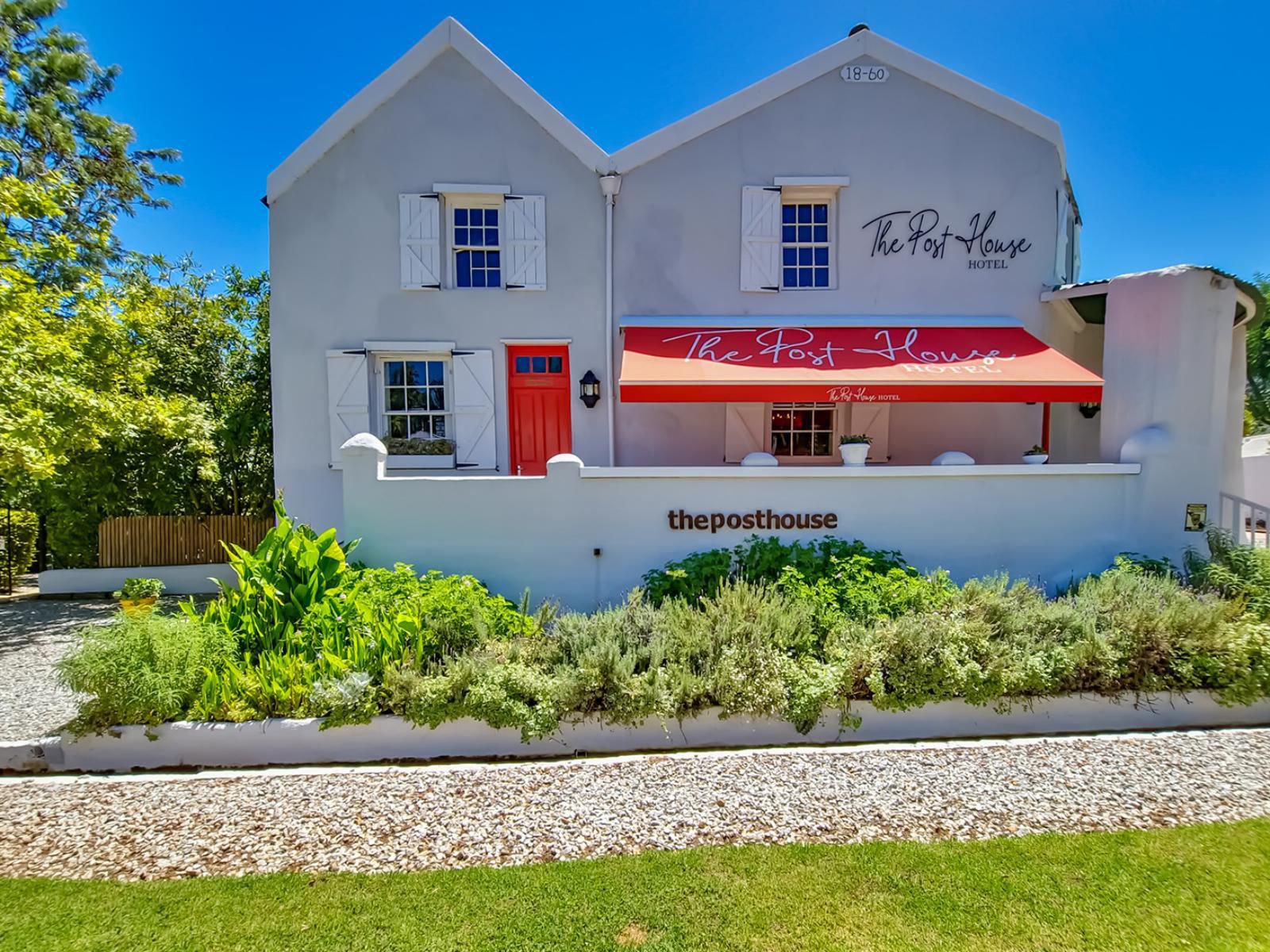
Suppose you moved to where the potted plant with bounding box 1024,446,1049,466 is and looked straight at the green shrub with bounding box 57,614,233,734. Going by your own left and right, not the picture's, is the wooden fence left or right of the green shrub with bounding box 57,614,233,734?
right

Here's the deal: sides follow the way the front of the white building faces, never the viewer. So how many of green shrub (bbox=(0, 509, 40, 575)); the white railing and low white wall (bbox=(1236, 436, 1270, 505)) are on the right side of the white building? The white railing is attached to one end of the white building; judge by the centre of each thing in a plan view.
1

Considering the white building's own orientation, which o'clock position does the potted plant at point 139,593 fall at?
The potted plant is roughly at 2 o'clock from the white building.

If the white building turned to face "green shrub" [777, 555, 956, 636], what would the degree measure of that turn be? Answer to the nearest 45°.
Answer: approximately 45° to its left

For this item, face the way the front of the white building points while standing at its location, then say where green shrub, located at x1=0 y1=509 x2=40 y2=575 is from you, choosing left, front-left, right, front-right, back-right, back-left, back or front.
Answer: right

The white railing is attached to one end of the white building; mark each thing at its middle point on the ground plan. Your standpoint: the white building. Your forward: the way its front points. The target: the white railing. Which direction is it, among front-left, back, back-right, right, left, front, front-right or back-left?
left

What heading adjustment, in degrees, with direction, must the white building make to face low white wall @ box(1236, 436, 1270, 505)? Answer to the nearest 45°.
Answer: approximately 135° to its left

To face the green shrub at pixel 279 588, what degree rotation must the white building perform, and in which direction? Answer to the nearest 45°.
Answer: approximately 45° to its right

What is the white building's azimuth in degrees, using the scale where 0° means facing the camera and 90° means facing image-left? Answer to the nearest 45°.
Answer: approximately 0°

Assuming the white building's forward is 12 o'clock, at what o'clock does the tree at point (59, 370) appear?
The tree is roughly at 2 o'clock from the white building.

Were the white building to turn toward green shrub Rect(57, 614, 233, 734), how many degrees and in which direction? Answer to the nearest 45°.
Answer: approximately 45° to its right

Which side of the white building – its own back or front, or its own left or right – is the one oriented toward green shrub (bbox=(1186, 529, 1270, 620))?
left

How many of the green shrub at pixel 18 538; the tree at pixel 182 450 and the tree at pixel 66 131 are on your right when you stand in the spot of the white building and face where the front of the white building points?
3
